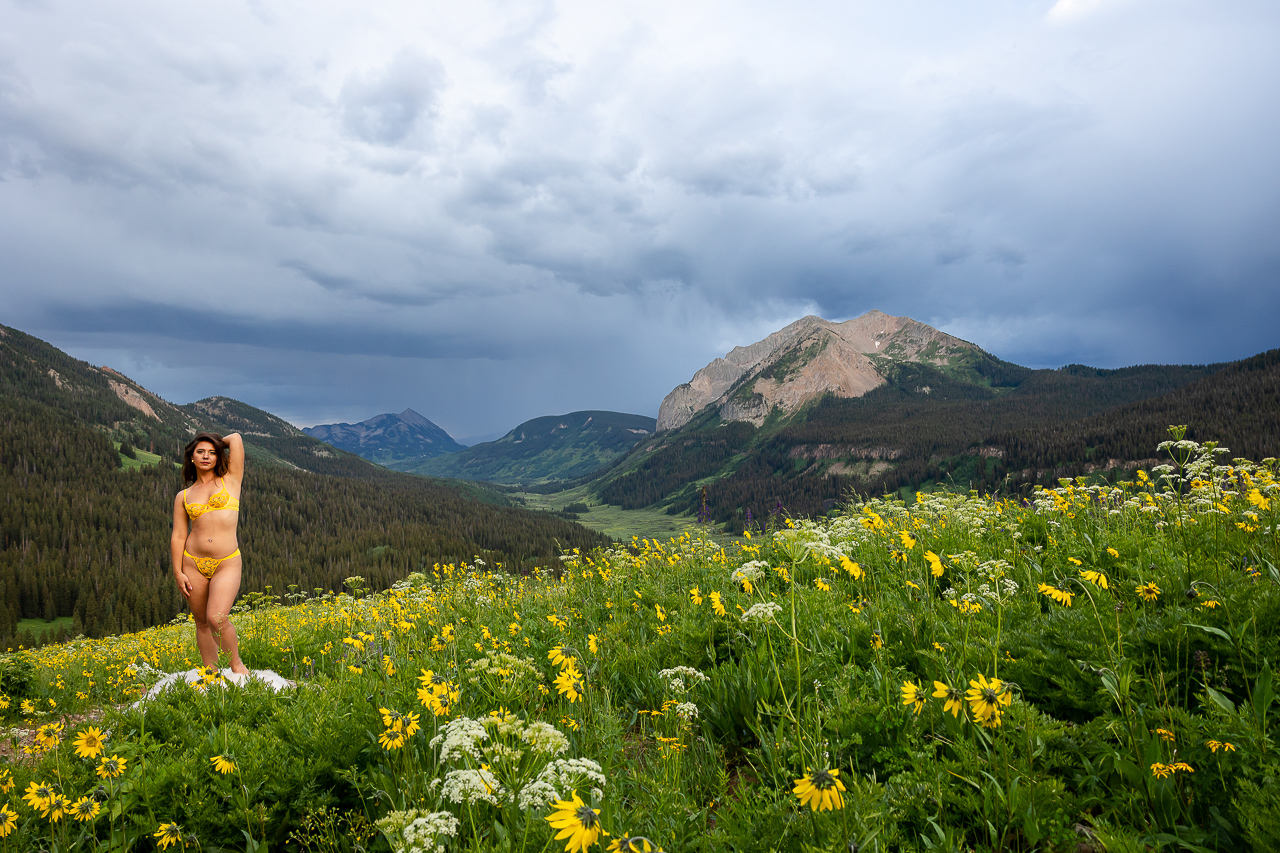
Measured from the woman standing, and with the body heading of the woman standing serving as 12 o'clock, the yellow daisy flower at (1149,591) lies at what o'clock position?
The yellow daisy flower is roughly at 11 o'clock from the woman standing.

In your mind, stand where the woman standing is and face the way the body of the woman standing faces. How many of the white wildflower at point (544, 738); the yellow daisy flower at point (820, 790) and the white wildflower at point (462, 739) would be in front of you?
3

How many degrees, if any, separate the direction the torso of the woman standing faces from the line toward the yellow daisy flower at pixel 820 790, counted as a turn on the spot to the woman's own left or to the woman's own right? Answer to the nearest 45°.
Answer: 0° — they already face it

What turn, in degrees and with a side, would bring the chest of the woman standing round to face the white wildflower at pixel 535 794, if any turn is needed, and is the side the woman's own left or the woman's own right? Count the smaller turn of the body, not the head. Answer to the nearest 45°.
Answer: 0° — they already face it

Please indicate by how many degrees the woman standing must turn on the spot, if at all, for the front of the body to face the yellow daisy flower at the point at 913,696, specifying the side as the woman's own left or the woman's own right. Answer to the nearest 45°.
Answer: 0° — they already face it

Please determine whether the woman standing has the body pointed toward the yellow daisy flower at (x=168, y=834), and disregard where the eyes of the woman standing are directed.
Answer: yes

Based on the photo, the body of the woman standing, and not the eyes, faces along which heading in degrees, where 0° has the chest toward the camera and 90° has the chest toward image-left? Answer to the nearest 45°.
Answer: approximately 0°

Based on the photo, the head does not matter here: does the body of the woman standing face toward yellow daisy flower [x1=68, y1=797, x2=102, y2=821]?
yes
